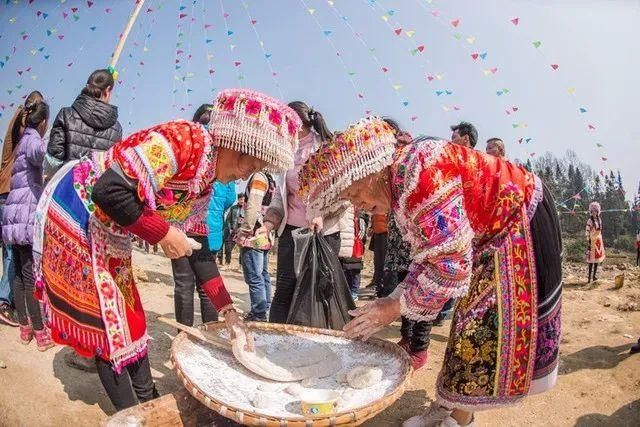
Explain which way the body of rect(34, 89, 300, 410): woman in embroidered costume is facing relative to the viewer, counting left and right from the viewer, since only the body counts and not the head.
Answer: facing to the right of the viewer

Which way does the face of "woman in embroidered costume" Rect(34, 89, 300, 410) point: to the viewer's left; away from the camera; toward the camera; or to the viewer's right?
to the viewer's right

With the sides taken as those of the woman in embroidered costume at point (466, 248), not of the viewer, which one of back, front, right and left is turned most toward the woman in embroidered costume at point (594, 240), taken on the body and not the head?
right

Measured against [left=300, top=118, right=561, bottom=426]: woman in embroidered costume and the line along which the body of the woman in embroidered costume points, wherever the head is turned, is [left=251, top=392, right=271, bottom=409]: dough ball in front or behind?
in front

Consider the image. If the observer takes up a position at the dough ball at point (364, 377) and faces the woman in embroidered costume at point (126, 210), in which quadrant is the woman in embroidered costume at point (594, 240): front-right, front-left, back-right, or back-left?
back-right

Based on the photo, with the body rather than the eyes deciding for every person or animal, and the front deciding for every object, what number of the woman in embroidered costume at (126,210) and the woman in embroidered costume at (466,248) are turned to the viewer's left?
1

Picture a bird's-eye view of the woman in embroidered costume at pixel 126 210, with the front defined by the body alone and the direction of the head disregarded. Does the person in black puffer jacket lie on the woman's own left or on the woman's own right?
on the woman's own left

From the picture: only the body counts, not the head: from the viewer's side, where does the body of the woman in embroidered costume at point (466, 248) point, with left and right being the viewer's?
facing to the left of the viewer
